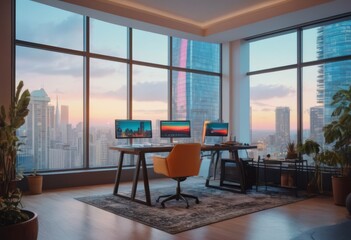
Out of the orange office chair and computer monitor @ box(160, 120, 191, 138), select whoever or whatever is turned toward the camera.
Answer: the computer monitor

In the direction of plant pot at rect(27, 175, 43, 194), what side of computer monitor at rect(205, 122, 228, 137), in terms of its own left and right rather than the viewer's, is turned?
right

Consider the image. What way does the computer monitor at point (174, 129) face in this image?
toward the camera

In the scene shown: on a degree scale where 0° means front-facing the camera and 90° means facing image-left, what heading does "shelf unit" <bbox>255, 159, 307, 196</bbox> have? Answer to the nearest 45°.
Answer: approximately 45°

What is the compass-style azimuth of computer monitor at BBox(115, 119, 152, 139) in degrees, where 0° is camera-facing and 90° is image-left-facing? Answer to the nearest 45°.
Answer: approximately 0°

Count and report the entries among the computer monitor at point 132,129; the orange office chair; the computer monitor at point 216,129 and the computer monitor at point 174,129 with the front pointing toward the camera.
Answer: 3

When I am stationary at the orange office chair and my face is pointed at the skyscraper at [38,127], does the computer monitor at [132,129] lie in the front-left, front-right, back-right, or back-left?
front-left

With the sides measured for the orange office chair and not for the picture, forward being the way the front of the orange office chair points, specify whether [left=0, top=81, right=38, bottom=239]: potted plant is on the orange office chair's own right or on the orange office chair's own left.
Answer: on the orange office chair's own left

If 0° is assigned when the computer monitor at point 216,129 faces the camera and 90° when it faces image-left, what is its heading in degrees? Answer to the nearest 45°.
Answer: approximately 0°

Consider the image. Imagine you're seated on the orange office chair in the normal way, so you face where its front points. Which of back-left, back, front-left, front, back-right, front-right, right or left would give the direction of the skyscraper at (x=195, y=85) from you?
front-right

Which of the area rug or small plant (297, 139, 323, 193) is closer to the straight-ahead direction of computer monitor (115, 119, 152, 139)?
the area rug

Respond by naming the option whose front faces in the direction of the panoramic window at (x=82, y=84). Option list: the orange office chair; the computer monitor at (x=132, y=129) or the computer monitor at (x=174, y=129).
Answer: the orange office chair

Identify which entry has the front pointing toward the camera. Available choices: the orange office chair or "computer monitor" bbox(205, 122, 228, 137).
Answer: the computer monitor

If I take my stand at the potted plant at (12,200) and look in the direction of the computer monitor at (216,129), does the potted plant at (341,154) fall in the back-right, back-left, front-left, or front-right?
front-right

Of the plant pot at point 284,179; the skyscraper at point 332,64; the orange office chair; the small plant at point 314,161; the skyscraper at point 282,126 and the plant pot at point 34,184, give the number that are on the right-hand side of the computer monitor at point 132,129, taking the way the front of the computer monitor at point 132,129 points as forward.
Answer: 1

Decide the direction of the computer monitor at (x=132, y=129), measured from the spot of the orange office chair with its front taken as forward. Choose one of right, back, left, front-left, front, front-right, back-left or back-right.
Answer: front
